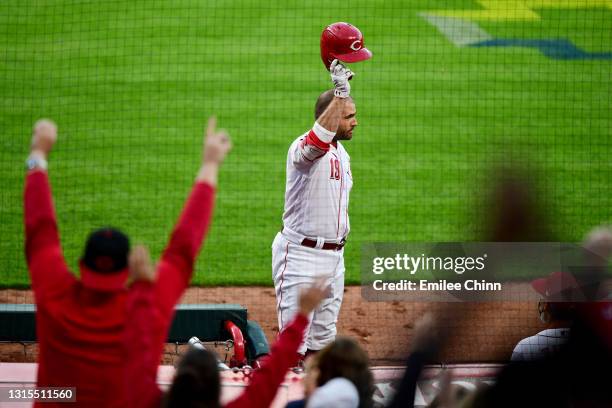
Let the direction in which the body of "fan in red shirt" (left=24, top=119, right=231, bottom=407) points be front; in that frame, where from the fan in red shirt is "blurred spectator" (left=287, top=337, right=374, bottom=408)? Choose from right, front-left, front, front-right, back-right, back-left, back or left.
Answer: right

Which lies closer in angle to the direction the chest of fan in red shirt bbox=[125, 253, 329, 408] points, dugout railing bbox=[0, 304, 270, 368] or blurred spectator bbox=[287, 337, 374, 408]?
the dugout railing

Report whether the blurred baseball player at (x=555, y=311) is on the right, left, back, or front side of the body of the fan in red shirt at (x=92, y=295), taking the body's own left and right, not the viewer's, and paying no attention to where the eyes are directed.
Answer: right

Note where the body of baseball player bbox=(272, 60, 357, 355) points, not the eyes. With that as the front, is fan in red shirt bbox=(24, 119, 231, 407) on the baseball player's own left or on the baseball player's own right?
on the baseball player's own right

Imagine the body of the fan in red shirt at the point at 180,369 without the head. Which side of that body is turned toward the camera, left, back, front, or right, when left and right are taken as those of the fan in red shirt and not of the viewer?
back

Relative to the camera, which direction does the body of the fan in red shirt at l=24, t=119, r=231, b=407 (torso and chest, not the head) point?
away from the camera

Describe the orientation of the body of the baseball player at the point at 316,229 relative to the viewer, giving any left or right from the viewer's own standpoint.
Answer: facing the viewer and to the right of the viewer

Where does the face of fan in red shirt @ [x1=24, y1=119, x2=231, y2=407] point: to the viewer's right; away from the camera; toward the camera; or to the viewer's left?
away from the camera

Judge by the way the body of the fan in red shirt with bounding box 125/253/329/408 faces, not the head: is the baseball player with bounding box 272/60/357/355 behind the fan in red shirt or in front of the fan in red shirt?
in front

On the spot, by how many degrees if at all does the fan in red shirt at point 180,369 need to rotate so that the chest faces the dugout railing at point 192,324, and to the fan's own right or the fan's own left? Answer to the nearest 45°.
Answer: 0° — they already face it

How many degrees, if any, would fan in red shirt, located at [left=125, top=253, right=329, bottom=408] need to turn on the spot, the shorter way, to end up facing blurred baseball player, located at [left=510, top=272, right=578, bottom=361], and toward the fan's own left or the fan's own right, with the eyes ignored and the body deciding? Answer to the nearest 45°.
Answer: approximately 45° to the fan's own right

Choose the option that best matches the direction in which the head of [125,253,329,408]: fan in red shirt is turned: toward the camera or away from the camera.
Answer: away from the camera

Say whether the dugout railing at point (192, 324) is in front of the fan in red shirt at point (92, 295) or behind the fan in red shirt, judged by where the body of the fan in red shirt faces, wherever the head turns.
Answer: in front

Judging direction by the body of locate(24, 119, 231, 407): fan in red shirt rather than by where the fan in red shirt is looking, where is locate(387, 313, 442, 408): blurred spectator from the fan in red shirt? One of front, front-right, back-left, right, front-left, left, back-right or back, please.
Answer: right

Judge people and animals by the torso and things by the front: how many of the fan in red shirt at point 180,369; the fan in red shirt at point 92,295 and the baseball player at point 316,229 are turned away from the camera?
2
